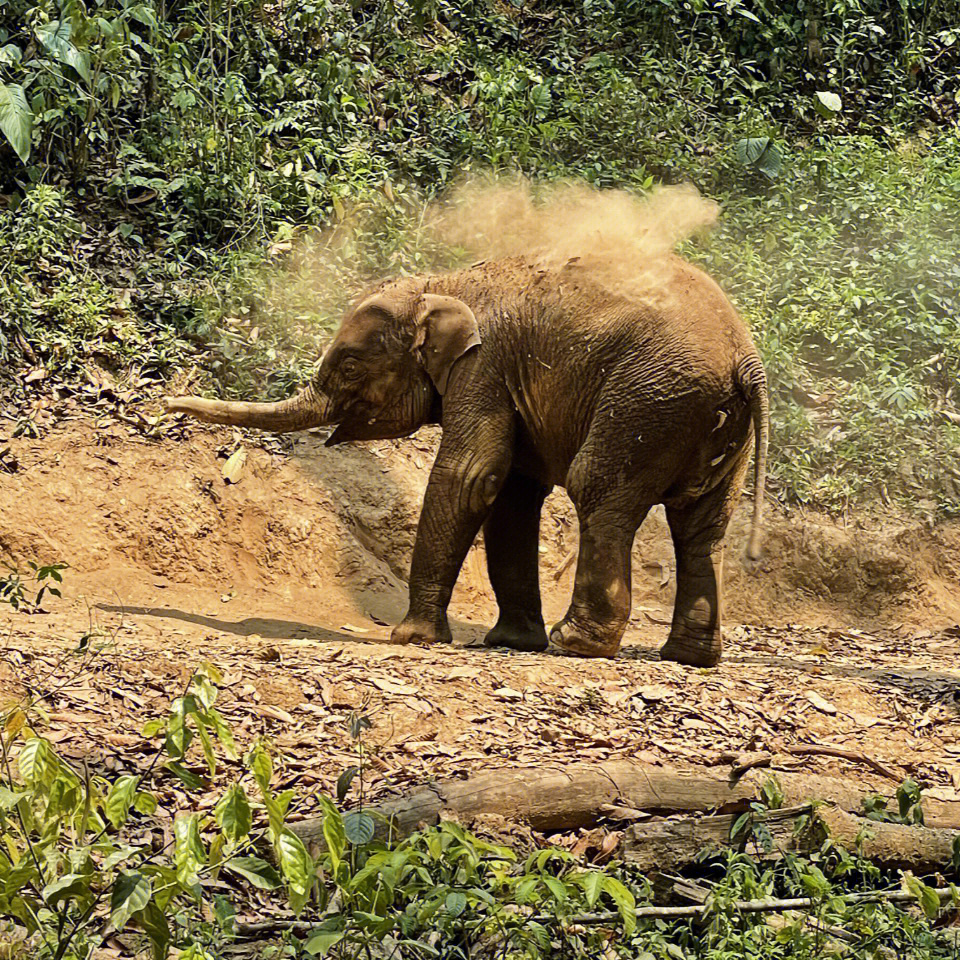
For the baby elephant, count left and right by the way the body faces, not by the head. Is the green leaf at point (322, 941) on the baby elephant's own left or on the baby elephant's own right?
on the baby elephant's own left

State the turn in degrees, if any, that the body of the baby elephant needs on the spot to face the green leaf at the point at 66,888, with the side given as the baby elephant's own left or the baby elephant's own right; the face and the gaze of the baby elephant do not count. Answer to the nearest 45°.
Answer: approximately 90° to the baby elephant's own left

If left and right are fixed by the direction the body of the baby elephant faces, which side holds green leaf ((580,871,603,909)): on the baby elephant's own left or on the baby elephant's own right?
on the baby elephant's own left

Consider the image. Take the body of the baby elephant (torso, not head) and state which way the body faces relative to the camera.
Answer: to the viewer's left

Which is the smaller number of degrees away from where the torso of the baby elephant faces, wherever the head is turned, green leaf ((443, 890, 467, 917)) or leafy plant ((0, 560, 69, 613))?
the leafy plant

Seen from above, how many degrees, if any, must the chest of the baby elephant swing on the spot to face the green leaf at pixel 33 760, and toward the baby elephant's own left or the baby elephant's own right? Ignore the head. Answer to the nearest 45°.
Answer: approximately 90° to the baby elephant's own left

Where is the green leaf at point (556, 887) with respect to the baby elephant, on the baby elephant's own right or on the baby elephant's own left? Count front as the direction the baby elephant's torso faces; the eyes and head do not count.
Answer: on the baby elephant's own left

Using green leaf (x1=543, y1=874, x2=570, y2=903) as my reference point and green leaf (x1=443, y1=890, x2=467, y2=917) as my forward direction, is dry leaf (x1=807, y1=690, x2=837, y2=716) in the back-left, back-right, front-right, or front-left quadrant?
back-right

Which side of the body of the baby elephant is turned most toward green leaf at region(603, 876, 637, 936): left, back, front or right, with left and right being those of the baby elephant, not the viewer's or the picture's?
left

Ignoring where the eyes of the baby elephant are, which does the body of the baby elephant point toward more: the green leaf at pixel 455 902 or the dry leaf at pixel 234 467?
the dry leaf

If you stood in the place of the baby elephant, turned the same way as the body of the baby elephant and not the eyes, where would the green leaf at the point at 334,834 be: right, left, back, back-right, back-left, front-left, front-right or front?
left

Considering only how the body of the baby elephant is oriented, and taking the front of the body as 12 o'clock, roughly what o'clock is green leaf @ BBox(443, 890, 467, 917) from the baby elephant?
The green leaf is roughly at 9 o'clock from the baby elephant.
